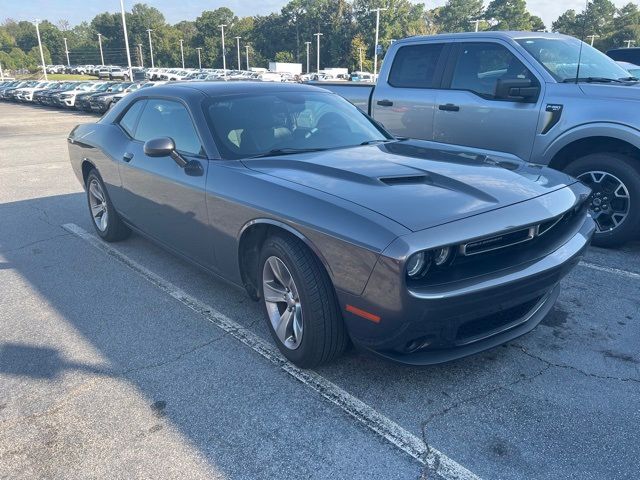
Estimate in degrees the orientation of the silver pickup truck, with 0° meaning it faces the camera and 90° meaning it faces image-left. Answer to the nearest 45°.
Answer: approximately 315°

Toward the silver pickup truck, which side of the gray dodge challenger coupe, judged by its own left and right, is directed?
left

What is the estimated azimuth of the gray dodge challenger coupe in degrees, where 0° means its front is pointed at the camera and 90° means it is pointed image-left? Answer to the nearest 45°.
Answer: approximately 315°

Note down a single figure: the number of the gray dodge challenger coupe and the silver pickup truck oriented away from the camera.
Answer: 0

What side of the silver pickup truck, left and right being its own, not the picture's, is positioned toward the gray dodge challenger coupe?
right
